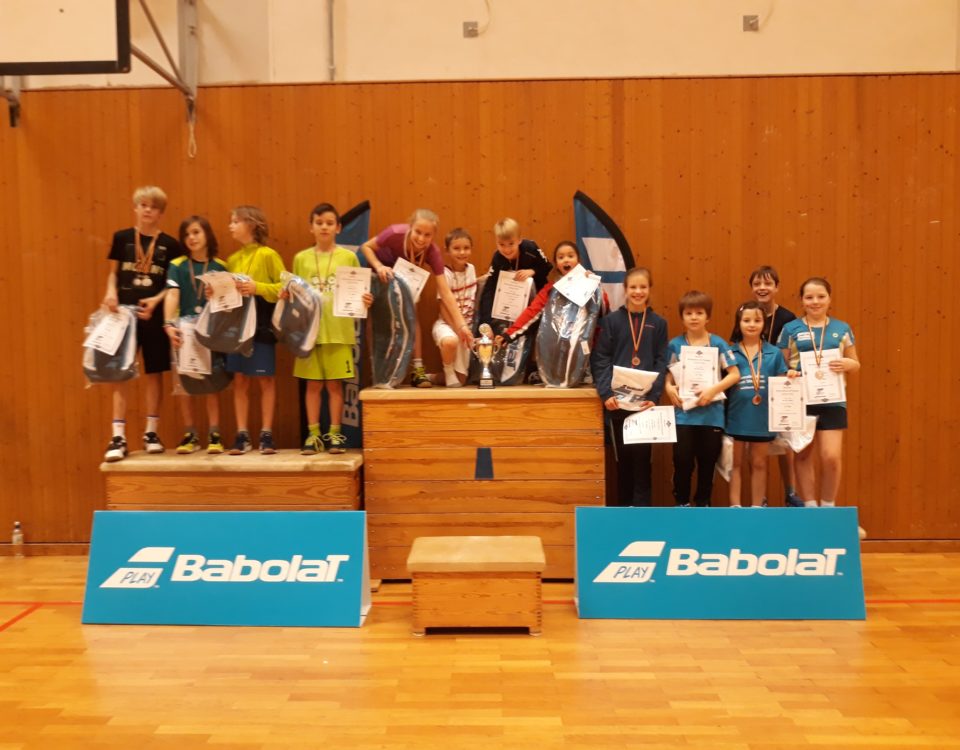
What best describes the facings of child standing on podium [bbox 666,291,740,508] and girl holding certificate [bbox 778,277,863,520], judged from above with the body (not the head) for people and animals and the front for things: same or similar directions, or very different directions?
same or similar directions

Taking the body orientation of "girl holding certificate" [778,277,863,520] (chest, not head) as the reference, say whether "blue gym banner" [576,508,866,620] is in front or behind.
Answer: in front

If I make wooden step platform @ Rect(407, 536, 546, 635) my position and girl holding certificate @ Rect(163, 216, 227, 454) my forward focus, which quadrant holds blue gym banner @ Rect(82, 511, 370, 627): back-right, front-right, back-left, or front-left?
front-left

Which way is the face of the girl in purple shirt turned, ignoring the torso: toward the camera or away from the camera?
toward the camera

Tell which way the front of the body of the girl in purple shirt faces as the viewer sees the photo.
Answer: toward the camera

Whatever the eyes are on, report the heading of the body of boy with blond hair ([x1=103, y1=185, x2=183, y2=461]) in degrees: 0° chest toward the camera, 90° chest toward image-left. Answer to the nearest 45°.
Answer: approximately 0°

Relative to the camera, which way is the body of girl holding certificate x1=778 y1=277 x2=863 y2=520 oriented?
toward the camera

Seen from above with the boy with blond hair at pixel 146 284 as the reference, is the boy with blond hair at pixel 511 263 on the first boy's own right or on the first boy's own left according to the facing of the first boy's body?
on the first boy's own left

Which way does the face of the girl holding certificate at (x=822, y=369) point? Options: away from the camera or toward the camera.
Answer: toward the camera

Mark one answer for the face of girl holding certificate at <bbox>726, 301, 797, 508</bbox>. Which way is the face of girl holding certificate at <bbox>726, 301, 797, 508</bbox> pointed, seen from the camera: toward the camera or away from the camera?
toward the camera

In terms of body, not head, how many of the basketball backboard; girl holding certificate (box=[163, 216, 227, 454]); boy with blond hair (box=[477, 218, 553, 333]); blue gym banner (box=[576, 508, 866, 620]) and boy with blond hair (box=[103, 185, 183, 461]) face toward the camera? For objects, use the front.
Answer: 5

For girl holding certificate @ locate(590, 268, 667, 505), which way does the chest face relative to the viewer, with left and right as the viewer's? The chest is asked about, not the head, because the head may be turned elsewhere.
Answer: facing the viewer

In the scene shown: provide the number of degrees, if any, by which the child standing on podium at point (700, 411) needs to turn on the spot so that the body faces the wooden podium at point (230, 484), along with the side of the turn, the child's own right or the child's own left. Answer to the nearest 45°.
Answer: approximately 90° to the child's own right

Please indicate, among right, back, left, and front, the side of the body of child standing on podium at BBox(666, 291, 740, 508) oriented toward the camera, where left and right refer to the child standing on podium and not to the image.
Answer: front
